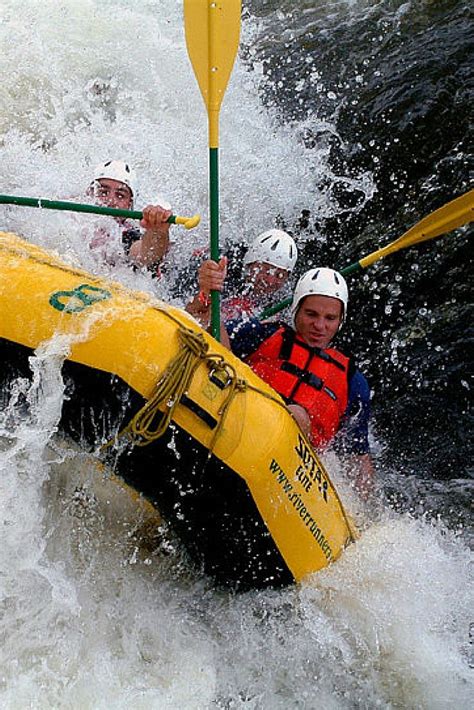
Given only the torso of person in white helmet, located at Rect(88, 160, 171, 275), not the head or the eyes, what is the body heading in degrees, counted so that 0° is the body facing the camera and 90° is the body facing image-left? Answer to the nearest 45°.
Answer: approximately 0°

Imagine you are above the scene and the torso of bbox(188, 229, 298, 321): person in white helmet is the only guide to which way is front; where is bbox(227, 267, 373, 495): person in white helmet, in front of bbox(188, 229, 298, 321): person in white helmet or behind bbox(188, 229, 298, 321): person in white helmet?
in front

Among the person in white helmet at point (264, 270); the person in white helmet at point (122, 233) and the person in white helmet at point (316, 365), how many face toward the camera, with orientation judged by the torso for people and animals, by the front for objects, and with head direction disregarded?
3

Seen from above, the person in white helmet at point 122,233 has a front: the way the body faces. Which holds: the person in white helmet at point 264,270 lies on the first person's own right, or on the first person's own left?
on the first person's own left

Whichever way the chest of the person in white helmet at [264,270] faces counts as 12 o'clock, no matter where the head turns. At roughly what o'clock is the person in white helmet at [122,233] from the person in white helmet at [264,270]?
the person in white helmet at [122,233] is roughly at 3 o'clock from the person in white helmet at [264,270].

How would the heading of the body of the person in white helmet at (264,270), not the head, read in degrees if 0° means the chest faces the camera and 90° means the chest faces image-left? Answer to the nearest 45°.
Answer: approximately 0°

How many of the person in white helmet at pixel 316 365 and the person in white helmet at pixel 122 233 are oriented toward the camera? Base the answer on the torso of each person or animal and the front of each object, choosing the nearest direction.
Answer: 2
